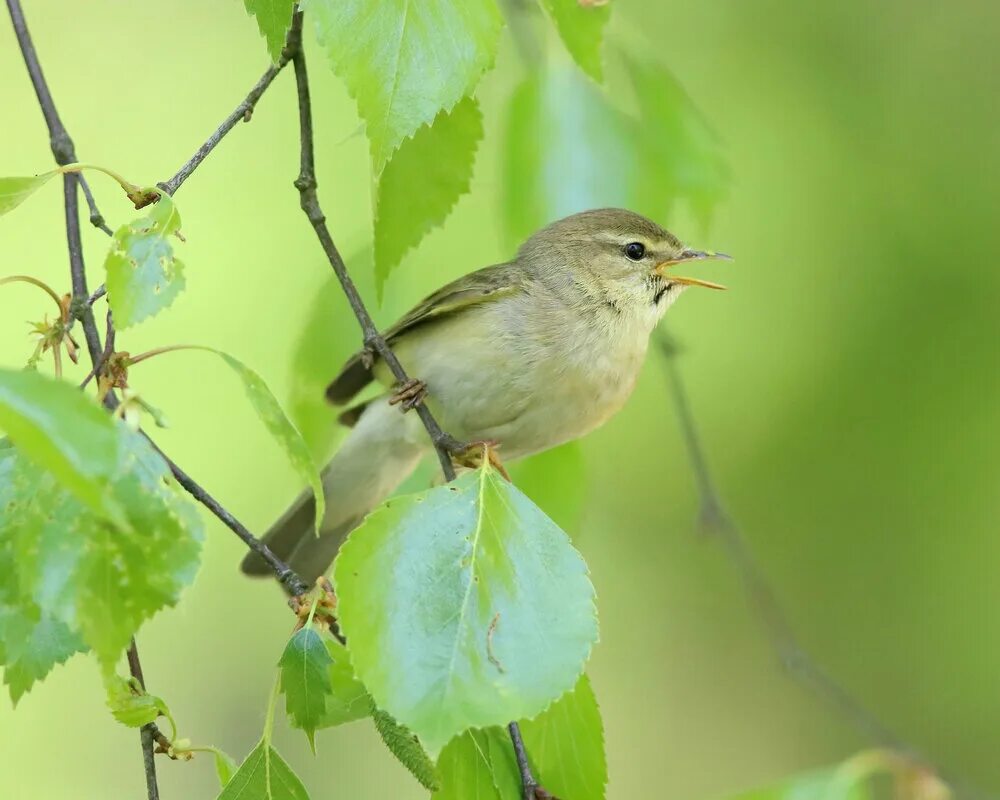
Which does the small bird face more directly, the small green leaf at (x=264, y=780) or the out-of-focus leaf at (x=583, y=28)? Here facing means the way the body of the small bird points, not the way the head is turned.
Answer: the out-of-focus leaf

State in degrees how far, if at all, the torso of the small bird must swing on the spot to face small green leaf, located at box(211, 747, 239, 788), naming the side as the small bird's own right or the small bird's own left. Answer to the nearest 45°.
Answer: approximately 135° to the small bird's own right

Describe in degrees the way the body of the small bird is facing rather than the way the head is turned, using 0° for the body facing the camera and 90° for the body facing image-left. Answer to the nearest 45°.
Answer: approximately 270°

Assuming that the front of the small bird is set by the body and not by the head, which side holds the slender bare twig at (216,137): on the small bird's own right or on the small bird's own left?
on the small bird's own right
